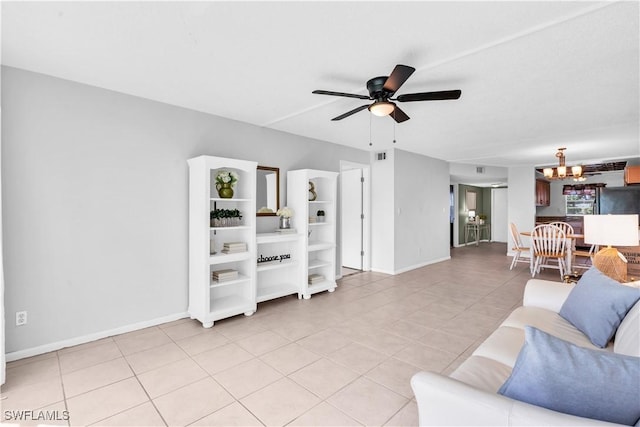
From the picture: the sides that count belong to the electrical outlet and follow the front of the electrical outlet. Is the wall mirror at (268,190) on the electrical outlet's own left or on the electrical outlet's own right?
on the electrical outlet's own left

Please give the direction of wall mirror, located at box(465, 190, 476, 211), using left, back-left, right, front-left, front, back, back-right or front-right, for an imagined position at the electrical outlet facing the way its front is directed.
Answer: left

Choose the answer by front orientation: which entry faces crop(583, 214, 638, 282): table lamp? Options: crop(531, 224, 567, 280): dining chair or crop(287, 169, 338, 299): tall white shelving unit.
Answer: the tall white shelving unit

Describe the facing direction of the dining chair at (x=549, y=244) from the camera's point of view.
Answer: facing away from the viewer

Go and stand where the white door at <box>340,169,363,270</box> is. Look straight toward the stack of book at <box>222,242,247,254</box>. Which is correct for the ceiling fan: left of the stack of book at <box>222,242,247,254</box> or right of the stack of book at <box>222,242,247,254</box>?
left

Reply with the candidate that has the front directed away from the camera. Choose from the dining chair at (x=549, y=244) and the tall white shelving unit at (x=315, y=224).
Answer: the dining chair

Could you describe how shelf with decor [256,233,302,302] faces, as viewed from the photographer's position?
facing the viewer and to the right of the viewer

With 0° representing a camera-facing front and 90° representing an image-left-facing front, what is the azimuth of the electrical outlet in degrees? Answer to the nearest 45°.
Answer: approximately 0°

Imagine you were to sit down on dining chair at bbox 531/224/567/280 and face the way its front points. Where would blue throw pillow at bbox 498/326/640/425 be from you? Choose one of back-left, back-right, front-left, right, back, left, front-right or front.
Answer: back

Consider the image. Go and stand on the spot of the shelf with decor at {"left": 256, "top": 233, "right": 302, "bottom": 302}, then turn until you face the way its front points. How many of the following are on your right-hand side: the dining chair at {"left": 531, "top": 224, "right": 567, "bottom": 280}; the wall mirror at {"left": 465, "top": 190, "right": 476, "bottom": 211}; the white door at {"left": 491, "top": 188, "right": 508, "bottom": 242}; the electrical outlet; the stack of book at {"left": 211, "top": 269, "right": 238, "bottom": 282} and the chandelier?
2

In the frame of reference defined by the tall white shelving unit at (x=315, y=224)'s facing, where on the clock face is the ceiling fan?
The ceiling fan is roughly at 1 o'clock from the tall white shelving unit.

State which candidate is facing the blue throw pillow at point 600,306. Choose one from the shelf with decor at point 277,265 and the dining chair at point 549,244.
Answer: the shelf with decor

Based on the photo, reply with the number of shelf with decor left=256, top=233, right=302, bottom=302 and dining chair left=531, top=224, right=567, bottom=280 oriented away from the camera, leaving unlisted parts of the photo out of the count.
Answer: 1

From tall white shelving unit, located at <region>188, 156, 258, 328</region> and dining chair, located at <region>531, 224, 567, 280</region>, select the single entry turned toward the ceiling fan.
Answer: the tall white shelving unit

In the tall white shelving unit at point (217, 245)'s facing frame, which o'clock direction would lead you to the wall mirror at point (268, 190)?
The wall mirror is roughly at 9 o'clock from the tall white shelving unit.

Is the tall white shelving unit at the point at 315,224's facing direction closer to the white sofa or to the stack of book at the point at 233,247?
the white sofa
